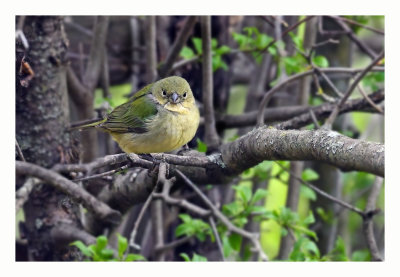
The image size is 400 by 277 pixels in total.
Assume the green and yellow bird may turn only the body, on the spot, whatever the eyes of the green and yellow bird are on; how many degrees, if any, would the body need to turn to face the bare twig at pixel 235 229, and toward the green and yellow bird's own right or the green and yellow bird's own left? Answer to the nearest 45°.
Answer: approximately 90° to the green and yellow bird's own left

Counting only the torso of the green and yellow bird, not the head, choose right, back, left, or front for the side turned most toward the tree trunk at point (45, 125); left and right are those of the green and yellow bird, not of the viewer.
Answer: back

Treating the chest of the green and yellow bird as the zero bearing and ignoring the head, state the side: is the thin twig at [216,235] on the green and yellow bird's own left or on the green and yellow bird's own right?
on the green and yellow bird's own left

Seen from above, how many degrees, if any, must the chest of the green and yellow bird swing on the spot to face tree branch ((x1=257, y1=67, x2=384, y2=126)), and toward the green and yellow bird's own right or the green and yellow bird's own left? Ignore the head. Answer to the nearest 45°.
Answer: approximately 90° to the green and yellow bird's own left

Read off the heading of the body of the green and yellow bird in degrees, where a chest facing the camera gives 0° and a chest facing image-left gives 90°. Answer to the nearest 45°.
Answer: approximately 315°
